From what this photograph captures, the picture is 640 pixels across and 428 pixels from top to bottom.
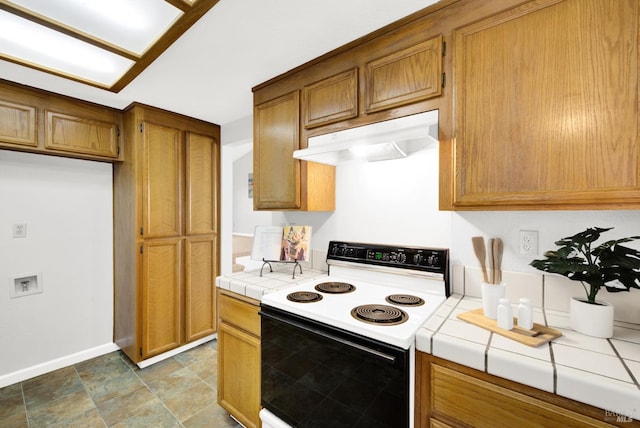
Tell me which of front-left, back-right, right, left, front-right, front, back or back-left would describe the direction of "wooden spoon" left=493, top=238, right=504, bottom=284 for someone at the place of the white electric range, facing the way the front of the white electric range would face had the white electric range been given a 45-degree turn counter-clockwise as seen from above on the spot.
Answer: left

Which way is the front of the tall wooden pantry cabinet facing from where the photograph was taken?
facing the viewer and to the right of the viewer

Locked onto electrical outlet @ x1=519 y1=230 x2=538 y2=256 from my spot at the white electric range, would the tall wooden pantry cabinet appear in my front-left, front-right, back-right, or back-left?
back-left

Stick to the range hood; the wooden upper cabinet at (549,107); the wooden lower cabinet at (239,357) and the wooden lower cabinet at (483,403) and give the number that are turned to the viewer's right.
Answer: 0

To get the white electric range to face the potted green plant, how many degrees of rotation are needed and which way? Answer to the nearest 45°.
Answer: approximately 135° to its left

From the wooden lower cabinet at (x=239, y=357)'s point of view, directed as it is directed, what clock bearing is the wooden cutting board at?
The wooden cutting board is roughly at 9 o'clock from the wooden lower cabinet.

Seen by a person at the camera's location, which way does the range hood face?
facing the viewer and to the left of the viewer

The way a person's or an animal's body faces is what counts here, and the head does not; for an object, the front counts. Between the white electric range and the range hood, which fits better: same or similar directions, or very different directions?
same or similar directions

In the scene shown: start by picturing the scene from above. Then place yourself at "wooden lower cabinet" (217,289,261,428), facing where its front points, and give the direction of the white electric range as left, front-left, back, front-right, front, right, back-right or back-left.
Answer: left

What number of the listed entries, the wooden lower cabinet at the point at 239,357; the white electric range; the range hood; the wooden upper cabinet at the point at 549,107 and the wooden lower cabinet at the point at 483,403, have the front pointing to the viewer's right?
0

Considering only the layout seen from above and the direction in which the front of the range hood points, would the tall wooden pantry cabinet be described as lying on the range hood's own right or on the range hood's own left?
on the range hood's own right

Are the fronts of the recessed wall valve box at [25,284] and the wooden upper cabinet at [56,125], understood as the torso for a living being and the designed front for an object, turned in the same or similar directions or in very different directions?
same or similar directions
